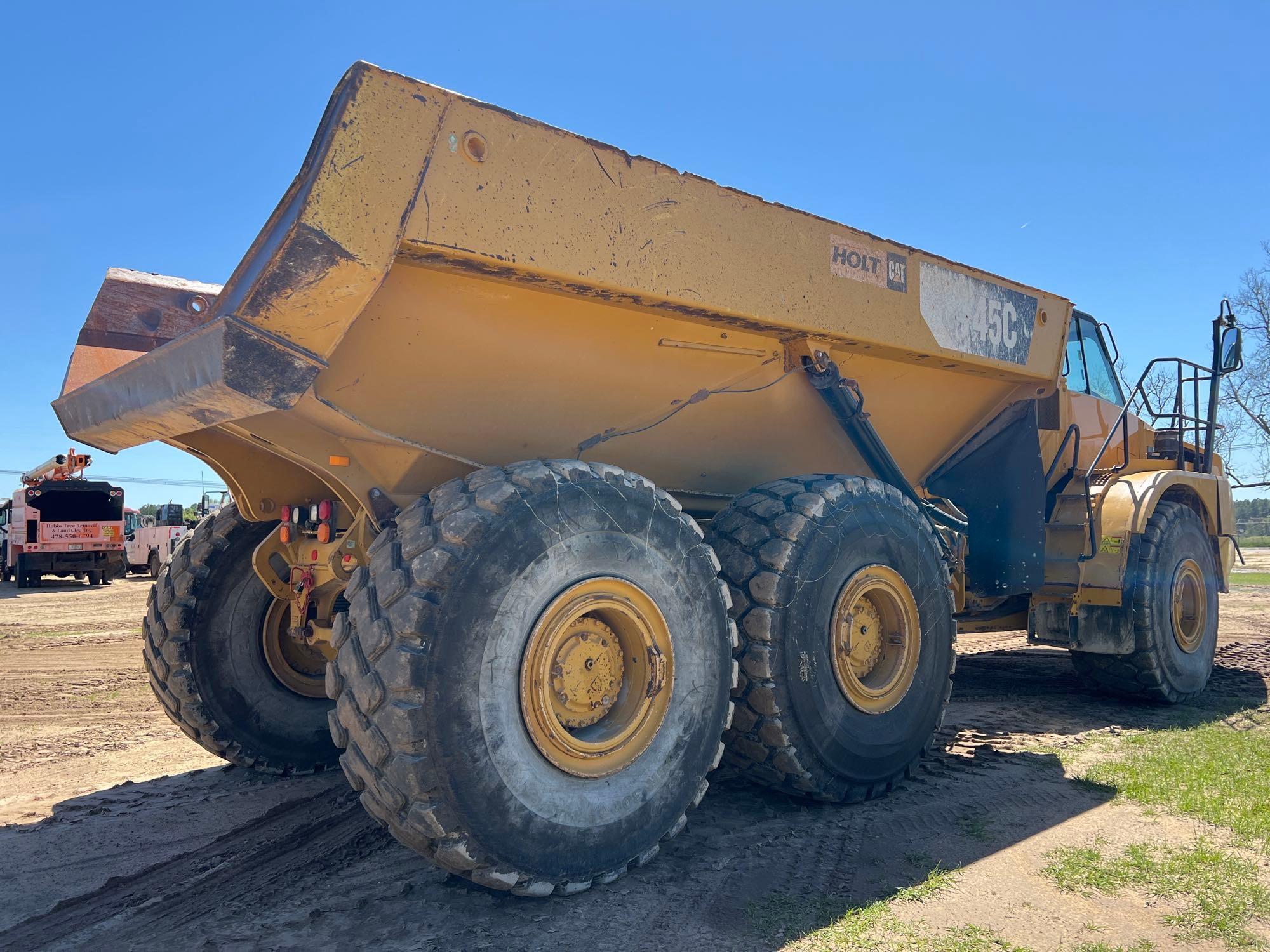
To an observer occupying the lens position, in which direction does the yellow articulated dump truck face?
facing away from the viewer and to the right of the viewer
